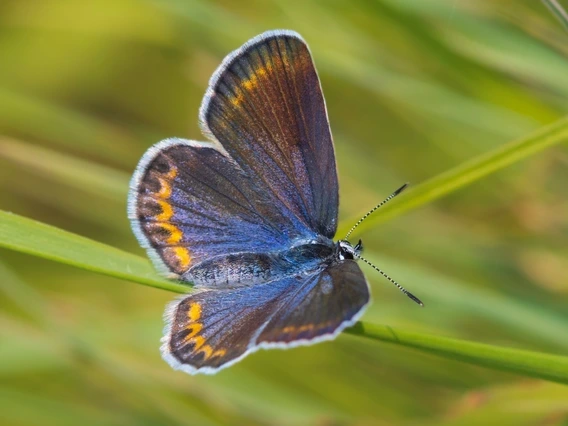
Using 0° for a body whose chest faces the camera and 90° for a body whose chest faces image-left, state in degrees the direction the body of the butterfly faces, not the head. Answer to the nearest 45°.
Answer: approximately 270°
